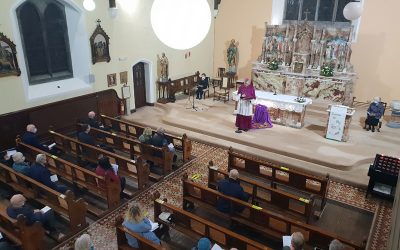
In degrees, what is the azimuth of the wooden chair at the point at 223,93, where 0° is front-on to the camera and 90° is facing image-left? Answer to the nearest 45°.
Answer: approximately 45°

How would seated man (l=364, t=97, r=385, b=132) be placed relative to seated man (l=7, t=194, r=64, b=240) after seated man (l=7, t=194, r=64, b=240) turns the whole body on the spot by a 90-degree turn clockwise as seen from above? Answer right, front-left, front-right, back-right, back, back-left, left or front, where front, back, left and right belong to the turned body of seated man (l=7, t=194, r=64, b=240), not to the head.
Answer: left

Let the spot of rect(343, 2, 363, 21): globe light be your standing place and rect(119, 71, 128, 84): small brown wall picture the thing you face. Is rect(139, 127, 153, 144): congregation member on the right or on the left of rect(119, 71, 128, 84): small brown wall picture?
left

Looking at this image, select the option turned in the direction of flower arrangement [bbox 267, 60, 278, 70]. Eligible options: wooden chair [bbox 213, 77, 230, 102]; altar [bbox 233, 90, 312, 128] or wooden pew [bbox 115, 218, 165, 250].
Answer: the wooden pew

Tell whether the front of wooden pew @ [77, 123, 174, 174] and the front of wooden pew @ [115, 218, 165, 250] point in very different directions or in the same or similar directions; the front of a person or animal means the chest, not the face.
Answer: same or similar directions

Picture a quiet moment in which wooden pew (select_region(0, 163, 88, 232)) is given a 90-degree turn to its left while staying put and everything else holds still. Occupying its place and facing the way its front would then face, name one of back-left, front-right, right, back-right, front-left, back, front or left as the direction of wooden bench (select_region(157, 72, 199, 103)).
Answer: right

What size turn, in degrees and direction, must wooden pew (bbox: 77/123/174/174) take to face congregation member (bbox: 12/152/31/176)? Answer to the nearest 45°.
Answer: approximately 135° to its left

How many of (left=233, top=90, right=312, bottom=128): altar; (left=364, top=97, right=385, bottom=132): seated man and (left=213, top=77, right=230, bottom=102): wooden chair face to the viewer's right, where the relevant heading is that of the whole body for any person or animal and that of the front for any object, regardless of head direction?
0

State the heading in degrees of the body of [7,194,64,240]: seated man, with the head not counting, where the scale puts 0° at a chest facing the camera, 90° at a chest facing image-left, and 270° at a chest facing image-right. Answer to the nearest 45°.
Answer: approximately 270°

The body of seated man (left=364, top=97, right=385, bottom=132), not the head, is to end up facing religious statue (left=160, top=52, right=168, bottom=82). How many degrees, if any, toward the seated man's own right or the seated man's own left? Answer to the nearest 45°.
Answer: approximately 45° to the seated man's own right

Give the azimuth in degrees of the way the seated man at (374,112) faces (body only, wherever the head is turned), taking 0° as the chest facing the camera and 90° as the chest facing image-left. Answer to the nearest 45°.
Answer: approximately 45°

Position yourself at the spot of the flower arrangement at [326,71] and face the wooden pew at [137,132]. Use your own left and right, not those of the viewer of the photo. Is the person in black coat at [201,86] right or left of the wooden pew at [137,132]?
right

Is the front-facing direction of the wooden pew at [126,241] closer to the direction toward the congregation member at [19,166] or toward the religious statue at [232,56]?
the religious statue

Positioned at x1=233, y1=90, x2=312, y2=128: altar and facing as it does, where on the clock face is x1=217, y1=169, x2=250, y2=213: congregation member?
The congregation member is roughly at 11 o'clock from the altar.

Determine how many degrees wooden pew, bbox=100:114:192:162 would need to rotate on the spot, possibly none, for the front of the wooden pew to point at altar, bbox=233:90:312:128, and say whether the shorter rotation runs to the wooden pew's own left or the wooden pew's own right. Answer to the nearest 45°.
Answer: approximately 45° to the wooden pew's own right

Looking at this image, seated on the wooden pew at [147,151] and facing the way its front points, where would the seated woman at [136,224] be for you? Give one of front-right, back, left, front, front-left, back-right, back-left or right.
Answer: back-right

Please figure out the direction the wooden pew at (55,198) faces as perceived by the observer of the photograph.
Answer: facing away from the viewer and to the right of the viewer

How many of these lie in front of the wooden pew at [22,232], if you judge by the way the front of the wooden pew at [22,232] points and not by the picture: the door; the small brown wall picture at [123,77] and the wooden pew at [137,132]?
3

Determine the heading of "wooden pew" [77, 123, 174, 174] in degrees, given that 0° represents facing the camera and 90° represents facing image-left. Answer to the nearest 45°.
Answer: approximately 225°

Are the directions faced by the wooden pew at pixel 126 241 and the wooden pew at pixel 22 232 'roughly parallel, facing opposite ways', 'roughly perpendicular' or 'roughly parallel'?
roughly parallel

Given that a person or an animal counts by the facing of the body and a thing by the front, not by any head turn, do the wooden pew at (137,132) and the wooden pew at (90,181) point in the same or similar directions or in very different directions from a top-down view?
same or similar directions
